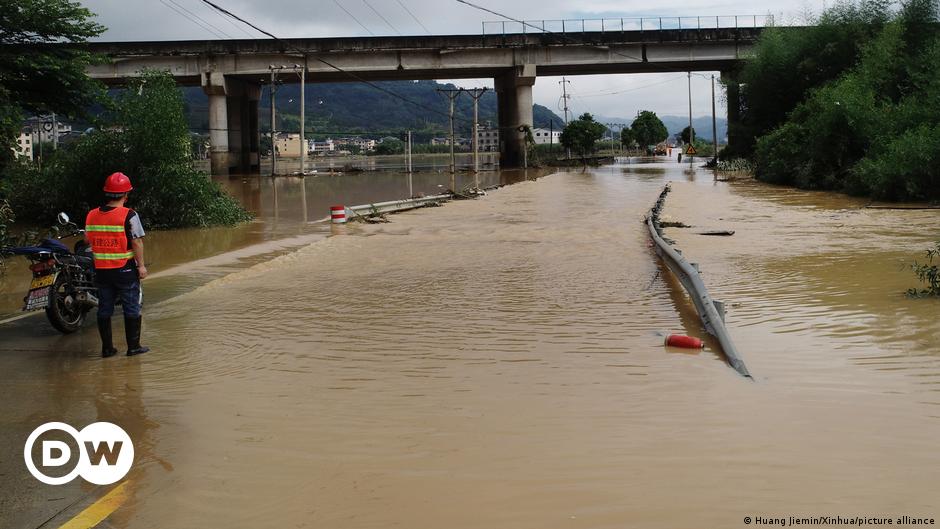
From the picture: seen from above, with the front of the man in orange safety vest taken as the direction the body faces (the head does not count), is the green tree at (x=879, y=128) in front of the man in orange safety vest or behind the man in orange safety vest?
in front

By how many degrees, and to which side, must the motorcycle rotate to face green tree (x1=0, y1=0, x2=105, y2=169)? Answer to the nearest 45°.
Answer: approximately 45° to its left

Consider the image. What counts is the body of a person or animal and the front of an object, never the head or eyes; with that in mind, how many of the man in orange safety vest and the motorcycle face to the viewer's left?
0

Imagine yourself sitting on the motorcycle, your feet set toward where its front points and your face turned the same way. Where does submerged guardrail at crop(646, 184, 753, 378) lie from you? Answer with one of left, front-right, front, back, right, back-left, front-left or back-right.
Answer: right

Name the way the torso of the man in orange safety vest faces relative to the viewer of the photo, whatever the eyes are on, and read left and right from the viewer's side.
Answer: facing away from the viewer and to the right of the viewer

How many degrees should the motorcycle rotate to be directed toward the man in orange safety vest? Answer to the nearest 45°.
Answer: approximately 135° to its right

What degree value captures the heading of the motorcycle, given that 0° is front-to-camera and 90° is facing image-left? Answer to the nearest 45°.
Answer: approximately 225°

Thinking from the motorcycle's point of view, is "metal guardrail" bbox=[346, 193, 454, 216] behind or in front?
in front

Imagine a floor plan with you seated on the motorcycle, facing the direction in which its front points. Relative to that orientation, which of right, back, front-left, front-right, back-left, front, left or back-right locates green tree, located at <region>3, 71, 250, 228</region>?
front-left
